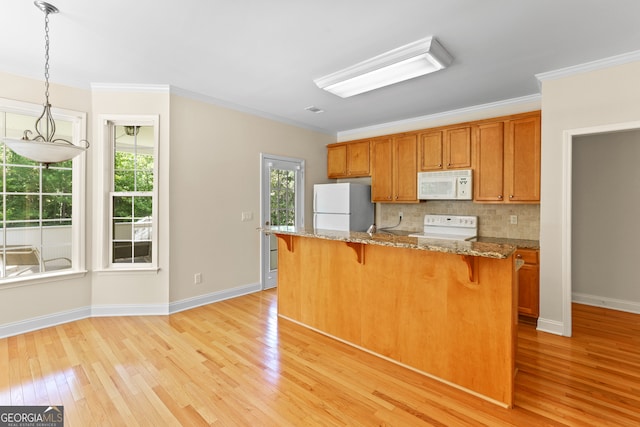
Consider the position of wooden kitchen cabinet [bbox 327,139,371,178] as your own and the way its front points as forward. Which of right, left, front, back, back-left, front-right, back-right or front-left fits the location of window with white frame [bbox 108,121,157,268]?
front

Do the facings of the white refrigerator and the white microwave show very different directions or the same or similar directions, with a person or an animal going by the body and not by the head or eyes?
same or similar directions

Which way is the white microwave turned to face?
toward the camera

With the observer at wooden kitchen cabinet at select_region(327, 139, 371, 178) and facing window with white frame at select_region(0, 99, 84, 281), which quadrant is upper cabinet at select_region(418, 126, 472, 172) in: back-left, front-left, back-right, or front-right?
back-left

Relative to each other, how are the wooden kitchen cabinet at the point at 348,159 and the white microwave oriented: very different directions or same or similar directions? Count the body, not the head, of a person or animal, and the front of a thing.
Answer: same or similar directions

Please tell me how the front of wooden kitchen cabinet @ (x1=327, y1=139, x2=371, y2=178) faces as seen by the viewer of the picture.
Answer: facing the viewer and to the left of the viewer

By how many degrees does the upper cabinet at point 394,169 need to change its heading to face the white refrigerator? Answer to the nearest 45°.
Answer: approximately 45° to its right

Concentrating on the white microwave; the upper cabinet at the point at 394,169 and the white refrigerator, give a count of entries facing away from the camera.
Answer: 0

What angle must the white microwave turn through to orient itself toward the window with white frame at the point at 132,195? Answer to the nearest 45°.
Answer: approximately 45° to its right

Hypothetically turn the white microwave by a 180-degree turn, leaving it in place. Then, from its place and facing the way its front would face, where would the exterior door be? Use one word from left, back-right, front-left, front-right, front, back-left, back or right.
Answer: left

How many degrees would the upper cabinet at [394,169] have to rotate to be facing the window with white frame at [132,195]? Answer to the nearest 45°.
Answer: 0° — it already faces it

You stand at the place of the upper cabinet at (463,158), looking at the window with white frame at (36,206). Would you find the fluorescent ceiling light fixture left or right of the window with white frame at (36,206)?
left

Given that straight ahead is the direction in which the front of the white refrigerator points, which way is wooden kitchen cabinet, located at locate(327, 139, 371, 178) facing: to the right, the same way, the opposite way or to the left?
the same way

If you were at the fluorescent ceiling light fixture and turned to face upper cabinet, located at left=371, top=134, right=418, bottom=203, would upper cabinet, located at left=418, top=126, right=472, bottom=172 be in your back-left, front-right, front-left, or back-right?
front-right
